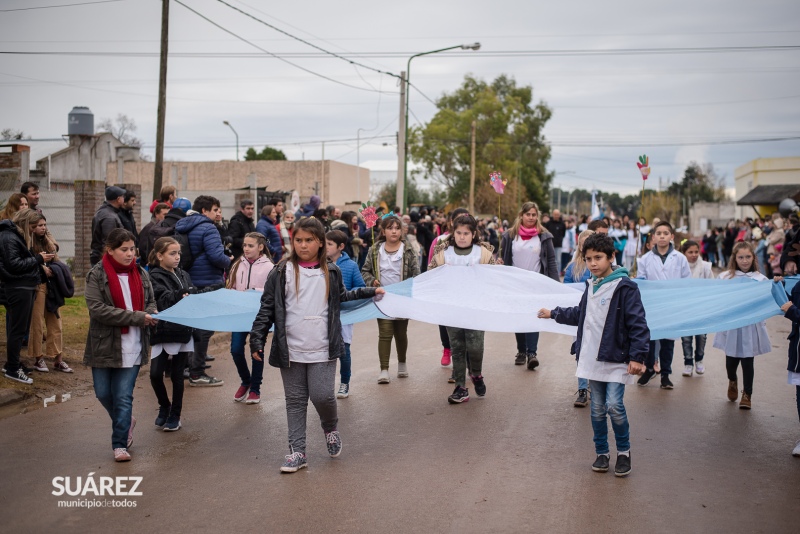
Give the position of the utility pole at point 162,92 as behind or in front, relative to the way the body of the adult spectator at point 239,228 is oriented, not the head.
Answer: behind

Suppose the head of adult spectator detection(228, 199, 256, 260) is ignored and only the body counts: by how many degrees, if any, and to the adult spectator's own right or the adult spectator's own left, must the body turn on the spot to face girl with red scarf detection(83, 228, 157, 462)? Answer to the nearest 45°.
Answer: approximately 45° to the adult spectator's own right

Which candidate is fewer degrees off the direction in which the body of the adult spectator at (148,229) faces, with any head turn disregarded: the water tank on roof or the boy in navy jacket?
the boy in navy jacket

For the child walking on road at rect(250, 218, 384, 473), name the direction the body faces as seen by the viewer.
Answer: toward the camera

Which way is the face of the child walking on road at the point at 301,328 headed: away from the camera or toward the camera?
toward the camera

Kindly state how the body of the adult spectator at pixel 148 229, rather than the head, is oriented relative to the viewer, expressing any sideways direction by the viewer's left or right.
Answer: facing to the right of the viewer

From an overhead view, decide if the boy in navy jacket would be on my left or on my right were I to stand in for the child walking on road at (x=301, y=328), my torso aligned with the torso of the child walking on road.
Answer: on my left

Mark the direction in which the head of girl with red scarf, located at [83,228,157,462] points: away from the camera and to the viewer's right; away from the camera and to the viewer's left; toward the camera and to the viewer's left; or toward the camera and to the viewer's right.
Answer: toward the camera and to the viewer's right

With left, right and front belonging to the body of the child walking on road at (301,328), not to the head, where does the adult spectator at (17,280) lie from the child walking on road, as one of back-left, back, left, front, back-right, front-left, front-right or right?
back-right

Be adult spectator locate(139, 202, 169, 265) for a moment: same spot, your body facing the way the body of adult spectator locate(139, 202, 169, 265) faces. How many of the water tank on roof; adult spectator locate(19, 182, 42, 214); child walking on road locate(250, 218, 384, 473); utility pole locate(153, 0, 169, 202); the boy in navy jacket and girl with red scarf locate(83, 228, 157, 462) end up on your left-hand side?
2

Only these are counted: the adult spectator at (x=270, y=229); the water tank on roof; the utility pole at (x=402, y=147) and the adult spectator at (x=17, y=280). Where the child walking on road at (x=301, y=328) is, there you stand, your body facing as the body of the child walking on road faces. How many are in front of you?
0

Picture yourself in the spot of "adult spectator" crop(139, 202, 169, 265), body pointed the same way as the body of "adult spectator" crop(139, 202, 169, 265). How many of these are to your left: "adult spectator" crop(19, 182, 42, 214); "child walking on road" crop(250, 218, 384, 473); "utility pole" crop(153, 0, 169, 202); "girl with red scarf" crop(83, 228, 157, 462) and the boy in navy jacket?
1

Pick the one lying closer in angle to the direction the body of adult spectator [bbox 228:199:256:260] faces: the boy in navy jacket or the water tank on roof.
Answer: the boy in navy jacket

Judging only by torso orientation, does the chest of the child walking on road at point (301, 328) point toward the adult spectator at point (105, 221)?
no

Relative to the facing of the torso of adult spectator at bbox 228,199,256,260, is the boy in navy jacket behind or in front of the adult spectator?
in front
